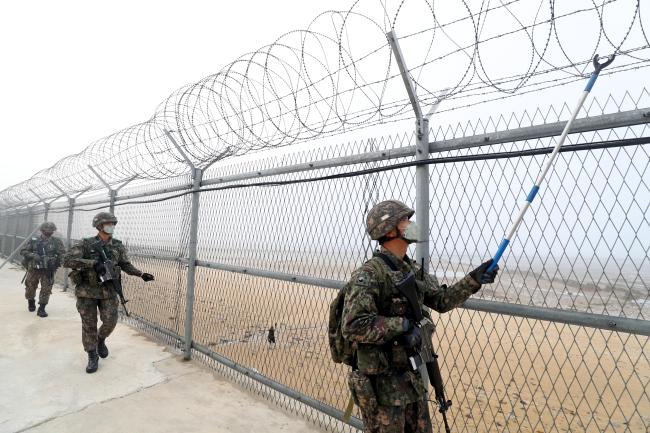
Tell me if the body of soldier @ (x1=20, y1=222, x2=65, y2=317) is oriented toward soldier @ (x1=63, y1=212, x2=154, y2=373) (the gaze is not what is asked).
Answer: yes

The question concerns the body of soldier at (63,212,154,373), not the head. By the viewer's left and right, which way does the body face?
facing the viewer and to the right of the viewer

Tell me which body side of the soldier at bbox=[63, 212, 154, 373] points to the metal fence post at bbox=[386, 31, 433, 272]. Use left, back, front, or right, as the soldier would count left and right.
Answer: front

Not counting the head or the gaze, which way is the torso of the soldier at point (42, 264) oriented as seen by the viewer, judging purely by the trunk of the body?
toward the camera

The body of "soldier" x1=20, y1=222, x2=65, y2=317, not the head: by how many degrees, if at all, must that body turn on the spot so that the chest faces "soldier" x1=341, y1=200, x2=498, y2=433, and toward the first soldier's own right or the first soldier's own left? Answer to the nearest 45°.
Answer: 0° — they already face them

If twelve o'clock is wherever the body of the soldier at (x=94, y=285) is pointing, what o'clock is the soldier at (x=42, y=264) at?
the soldier at (x=42, y=264) is roughly at 7 o'clock from the soldier at (x=94, y=285).

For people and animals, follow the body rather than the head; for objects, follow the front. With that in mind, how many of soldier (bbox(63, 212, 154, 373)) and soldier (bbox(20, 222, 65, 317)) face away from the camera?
0

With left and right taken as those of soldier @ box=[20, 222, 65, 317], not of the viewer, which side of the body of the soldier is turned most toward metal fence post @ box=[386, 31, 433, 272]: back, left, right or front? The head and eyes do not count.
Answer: front
